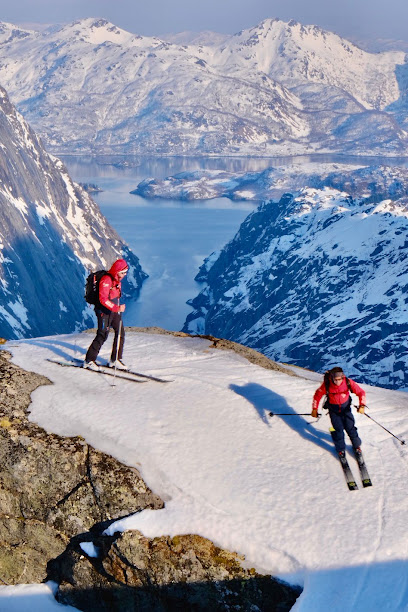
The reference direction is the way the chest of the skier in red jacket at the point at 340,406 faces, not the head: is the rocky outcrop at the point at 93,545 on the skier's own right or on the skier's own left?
on the skier's own right

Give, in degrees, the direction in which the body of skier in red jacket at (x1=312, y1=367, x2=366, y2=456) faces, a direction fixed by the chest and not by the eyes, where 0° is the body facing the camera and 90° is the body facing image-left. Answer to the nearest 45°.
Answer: approximately 0°

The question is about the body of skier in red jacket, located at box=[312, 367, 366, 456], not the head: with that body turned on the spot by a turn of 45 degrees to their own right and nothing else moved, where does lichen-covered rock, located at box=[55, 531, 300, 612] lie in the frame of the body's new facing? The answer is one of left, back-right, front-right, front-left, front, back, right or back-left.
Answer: front

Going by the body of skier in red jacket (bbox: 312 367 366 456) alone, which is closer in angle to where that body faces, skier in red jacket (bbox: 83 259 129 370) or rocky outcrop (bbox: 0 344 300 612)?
the rocky outcrop

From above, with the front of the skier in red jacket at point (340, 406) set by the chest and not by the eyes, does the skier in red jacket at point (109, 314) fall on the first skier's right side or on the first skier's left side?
on the first skier's right side
